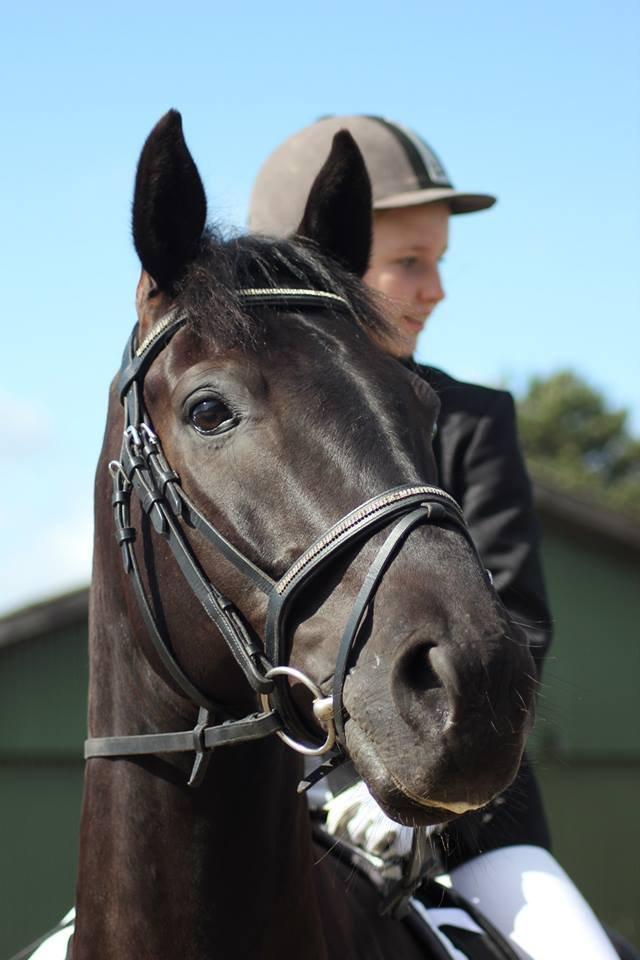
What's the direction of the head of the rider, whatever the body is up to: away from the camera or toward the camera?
toward the camera

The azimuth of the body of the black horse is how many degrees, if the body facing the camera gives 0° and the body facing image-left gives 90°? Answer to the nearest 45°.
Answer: approximately 315°
